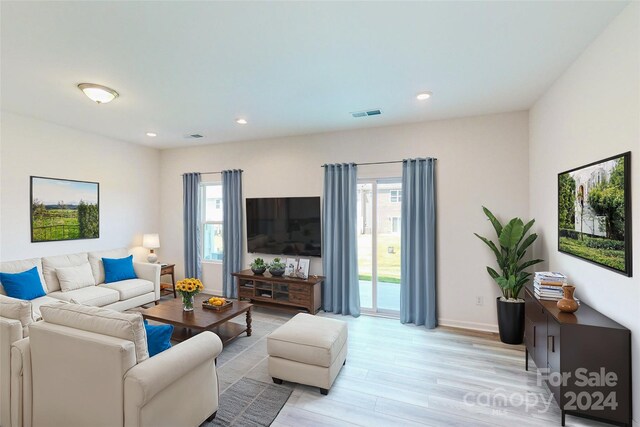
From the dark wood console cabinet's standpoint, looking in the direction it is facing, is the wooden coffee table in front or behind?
in front

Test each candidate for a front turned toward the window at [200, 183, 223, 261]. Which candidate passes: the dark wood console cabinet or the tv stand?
the dark wood console cabinet

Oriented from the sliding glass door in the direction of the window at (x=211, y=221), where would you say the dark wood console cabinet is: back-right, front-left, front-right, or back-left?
back-left

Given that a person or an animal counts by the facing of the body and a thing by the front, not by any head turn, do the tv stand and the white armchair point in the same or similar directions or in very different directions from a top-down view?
very different directions

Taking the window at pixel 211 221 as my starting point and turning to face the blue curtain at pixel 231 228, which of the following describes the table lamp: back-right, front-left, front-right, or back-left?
back-right

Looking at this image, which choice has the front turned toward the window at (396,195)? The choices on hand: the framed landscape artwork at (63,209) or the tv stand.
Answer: the framed landscape artwork

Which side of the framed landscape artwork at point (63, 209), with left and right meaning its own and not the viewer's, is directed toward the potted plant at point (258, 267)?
front

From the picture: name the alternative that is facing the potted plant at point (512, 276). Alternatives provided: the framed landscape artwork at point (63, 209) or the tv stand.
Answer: the framed landscape artwork

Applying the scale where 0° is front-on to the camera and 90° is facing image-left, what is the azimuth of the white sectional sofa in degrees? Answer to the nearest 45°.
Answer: approximately 315°

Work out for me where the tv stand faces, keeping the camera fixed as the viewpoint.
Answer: facing the viewer and to the left of the viewer

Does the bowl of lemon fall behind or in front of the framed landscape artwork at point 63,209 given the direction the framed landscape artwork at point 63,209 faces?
in front

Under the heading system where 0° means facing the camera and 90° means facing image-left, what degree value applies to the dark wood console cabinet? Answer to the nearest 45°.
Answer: approximately 90°

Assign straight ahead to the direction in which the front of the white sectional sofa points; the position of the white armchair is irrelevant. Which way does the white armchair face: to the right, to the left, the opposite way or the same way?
to the left

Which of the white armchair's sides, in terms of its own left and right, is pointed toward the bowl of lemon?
front
